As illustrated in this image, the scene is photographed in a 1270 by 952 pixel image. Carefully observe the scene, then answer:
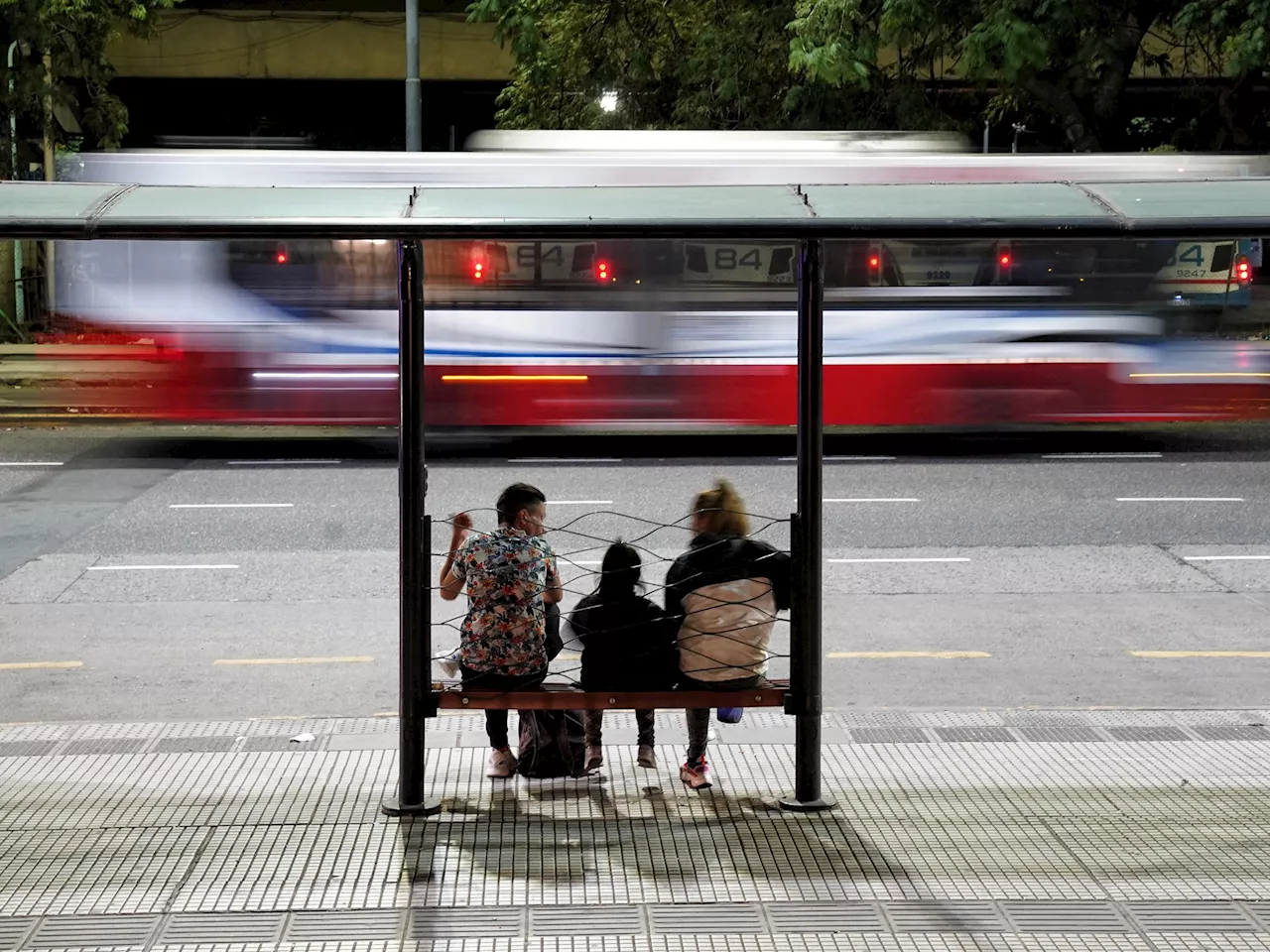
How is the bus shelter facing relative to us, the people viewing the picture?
facing away from the viewer

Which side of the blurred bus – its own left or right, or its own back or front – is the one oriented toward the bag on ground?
right

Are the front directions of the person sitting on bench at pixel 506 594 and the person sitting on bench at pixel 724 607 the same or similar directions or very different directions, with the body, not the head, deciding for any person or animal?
same or similar directions

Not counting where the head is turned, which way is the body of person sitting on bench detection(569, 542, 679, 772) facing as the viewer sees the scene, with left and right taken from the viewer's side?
facing away from the viewer

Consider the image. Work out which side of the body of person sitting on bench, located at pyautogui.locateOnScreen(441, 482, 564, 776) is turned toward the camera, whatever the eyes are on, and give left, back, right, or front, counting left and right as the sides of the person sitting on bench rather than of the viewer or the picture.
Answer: back

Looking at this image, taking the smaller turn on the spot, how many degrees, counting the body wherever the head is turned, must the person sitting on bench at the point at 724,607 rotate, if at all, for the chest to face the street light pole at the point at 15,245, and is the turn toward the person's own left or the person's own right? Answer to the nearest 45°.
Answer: approximately 45° to the person's own left

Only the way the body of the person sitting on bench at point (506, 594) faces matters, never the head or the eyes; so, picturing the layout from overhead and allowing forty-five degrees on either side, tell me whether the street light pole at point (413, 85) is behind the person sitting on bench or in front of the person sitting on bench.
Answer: in front

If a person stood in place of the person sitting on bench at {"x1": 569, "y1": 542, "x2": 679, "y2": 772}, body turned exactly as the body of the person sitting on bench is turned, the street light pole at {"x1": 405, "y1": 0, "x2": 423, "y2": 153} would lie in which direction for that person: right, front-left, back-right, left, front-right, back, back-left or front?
front

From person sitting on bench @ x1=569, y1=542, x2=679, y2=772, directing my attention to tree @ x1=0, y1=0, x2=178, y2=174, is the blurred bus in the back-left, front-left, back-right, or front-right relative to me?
front-right

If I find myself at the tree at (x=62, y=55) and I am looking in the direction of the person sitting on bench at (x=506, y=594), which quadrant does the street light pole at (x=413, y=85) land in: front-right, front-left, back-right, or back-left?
front-left

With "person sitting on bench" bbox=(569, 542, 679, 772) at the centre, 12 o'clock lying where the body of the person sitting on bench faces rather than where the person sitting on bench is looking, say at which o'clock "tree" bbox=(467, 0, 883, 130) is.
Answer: The tree is roughly at 12 o'clock from the person sitting on bench.

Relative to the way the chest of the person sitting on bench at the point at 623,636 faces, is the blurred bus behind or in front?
in front

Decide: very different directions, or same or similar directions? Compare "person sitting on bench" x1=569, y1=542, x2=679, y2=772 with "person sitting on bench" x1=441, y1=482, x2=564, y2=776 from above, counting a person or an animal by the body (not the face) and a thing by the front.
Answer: same or similar directions

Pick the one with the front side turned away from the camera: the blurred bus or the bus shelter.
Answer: the bus shelter

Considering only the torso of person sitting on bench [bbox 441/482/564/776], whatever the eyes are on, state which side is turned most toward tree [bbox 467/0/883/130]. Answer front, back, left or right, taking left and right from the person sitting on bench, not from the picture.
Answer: front
